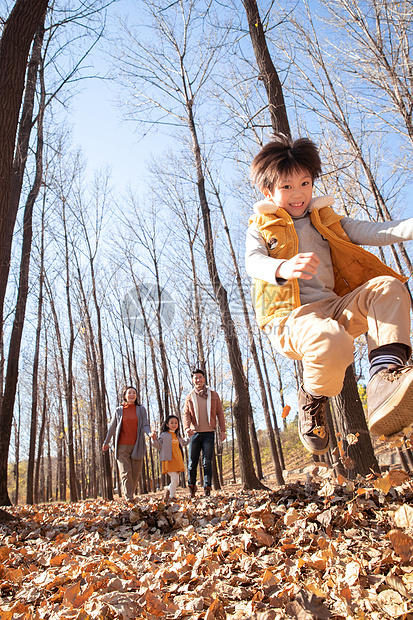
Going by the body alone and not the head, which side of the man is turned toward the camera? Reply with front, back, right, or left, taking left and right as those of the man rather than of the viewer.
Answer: front

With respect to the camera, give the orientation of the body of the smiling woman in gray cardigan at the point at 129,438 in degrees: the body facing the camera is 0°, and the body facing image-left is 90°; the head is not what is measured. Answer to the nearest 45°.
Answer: approximately 0°

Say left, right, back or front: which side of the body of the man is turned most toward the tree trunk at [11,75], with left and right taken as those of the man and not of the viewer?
front

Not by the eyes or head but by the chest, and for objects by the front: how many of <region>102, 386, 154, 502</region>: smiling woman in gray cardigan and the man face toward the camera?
2

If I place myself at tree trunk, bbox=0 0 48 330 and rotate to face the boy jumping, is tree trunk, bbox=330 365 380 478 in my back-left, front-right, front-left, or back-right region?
front-left

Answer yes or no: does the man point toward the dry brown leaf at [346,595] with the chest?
yes

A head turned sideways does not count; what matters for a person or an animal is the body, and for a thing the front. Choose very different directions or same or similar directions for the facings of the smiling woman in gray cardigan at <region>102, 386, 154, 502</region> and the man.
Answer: same or similar directions

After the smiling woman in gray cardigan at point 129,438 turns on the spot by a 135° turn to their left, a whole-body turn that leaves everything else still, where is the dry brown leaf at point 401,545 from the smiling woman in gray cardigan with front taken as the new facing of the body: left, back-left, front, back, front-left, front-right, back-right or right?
back-right

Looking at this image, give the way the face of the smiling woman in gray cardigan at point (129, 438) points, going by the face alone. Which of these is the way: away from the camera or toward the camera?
toward the camera

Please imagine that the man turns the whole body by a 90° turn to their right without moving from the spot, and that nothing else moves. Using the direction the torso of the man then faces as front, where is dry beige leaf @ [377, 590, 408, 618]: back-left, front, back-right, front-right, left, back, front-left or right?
left

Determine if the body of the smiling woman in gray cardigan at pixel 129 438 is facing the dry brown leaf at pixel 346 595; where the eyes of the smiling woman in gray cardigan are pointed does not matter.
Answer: yes

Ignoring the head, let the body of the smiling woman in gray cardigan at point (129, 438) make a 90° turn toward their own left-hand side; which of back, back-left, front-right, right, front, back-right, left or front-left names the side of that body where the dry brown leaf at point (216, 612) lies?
right
